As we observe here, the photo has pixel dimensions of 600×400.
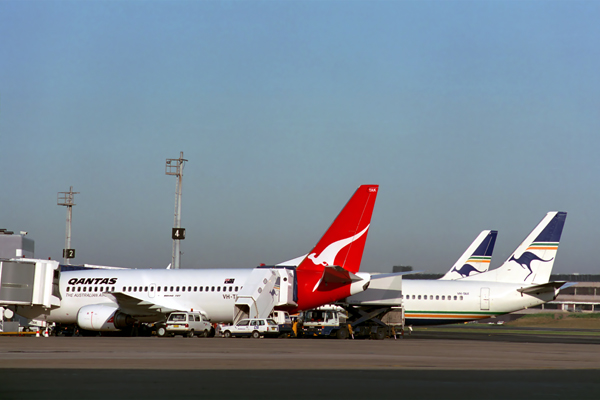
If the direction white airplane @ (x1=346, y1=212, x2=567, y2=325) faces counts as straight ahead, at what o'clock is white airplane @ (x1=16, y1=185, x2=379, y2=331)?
white airplane @ (x1=16, y1=185, x2=379, y2=331) is roughly at 11 o'clock from white airplane @ (x1=346, y1=212, x2=567, y2=325).

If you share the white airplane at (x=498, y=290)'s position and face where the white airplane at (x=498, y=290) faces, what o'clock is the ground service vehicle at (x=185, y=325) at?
The ground service vehicle is roughly at 11 o'clock from the white airplane.

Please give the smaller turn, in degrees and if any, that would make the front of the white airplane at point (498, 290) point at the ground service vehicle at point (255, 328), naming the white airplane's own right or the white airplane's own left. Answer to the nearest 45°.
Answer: approximately 45° to the white airplane's own left

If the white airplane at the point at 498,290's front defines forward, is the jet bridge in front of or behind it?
in front

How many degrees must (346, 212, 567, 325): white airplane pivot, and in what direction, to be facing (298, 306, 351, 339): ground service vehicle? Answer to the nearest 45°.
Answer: approximately 45° to its left

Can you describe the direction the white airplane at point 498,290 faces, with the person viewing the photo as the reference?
facing to the left of the viewer

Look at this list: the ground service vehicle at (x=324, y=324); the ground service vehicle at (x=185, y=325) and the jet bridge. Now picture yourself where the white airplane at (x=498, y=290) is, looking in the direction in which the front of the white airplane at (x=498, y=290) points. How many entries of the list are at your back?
0

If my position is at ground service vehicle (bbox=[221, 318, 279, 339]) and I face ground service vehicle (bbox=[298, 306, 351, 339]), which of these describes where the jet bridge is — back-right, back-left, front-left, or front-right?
back-left
